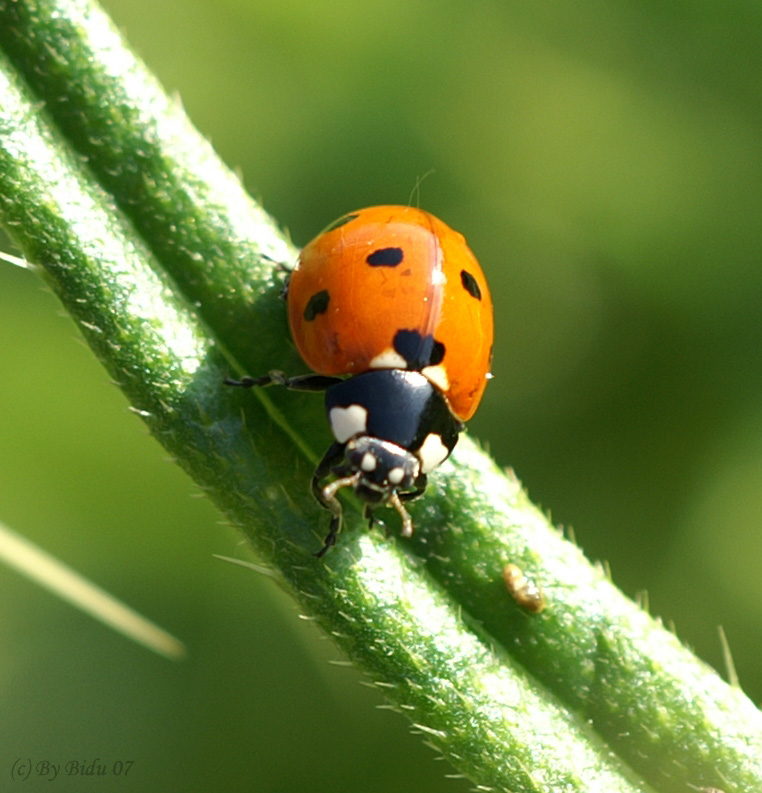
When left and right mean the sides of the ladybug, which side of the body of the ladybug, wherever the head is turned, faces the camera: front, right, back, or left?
front
